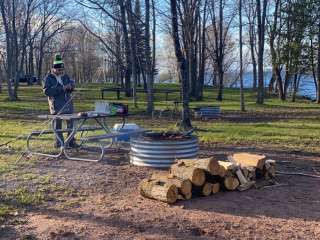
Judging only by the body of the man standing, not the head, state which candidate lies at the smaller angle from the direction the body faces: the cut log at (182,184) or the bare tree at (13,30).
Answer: the cut log

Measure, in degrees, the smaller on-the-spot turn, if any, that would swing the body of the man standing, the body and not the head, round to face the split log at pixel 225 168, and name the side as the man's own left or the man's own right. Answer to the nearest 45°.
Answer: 0° — they already face it

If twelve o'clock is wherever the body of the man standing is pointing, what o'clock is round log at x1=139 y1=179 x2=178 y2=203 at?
The round log is roughly at 1 o'clock from the man standing.

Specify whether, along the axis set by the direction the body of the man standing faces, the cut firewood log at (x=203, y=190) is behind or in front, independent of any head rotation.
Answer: in front

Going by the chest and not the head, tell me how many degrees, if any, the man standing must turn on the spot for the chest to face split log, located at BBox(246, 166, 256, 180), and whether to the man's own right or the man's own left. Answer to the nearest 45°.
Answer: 0° — they already face it

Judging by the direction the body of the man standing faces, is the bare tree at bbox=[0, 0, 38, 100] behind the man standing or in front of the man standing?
behind

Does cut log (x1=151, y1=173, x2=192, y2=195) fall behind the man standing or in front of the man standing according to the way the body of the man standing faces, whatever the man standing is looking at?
in front

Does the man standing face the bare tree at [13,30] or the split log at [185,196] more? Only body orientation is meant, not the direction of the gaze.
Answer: the split log

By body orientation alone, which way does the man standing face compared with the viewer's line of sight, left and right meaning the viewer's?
facing the viewer and to the right of the viewer
